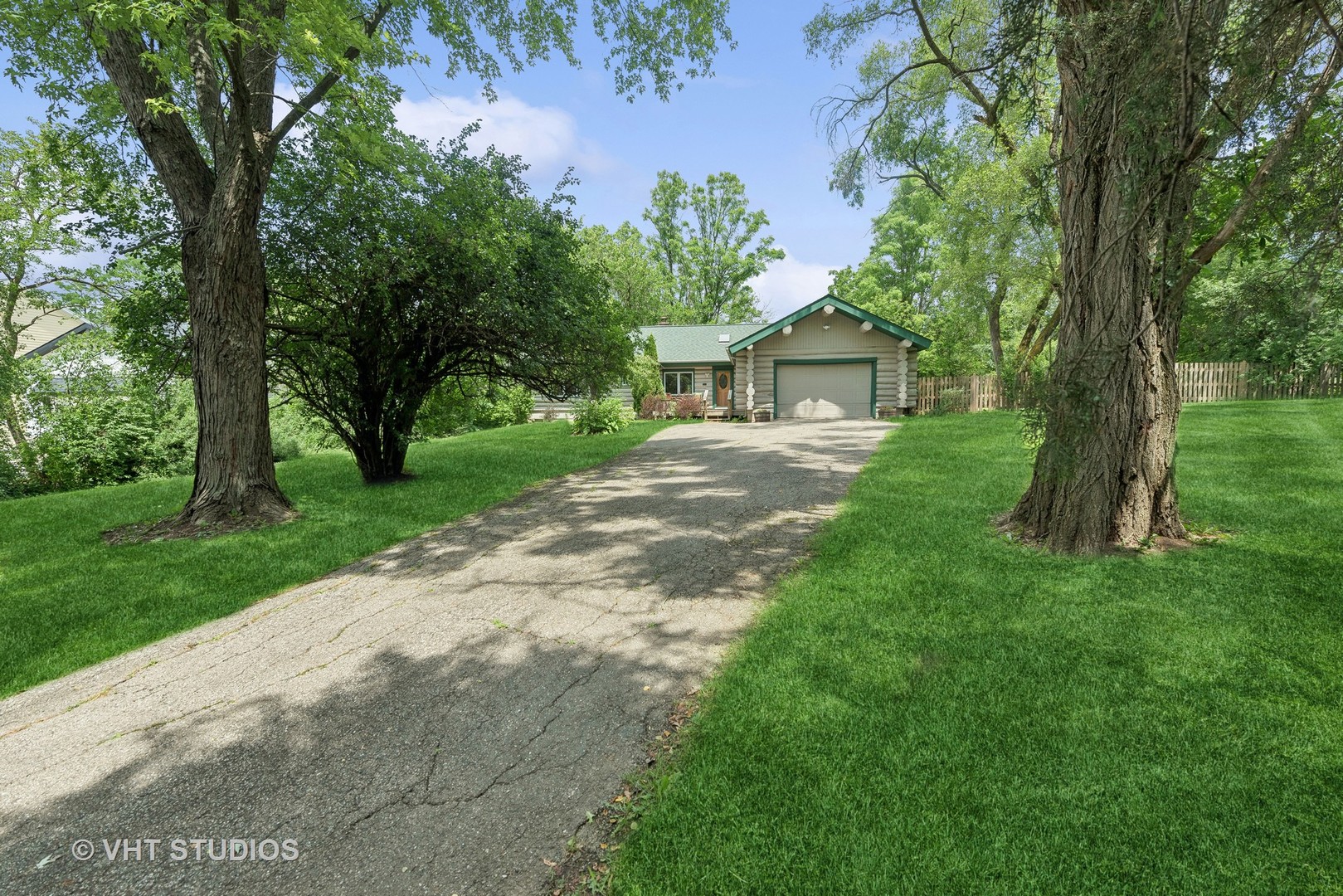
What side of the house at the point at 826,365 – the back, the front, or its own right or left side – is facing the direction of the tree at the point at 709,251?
back

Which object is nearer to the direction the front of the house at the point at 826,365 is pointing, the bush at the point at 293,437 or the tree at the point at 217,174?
the tree

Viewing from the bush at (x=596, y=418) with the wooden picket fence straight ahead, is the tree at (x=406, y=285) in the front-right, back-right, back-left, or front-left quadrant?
back-right

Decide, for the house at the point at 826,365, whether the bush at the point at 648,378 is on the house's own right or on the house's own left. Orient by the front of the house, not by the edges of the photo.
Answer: on the house's own right

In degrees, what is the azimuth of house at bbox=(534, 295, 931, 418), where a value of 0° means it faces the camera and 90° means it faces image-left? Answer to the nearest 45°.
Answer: approximately 0°

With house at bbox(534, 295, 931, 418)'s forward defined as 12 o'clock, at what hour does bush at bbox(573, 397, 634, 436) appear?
The bush is roughly at 2 o'clock from the house.

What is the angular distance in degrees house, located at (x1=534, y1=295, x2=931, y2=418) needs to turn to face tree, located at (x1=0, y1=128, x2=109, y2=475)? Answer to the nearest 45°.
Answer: approximately 90° to its right

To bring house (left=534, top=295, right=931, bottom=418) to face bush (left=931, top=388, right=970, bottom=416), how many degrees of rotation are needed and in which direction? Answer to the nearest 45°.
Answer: approximately 90° to its left

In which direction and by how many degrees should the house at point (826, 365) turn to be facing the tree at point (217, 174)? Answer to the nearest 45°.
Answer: approximately 45° to its right

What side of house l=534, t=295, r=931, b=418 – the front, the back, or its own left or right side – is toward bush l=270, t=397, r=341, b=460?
right

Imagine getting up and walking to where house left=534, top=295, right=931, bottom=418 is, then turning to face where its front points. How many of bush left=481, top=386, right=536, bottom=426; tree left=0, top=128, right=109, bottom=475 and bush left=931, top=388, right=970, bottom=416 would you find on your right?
2

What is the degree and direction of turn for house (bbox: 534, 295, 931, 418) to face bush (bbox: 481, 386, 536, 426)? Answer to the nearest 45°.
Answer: approximately 90° to its right
